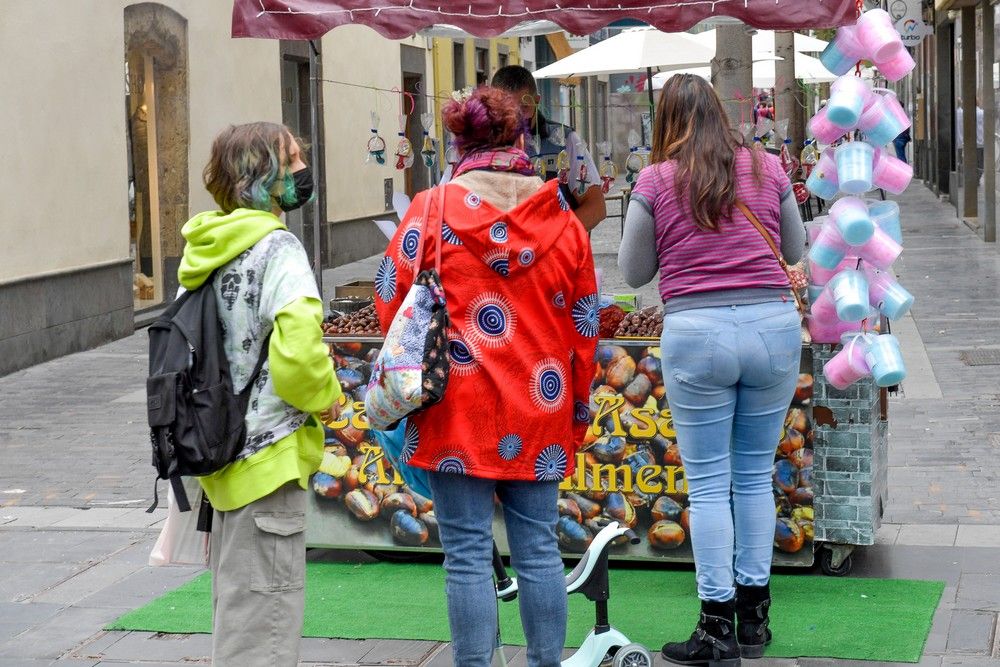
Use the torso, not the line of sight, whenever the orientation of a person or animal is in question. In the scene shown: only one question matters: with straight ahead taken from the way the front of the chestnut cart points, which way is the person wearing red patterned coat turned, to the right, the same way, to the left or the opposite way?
the opposite way

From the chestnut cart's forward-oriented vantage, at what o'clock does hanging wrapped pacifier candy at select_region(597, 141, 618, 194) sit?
The hanging wrapped pacifier candy is roughly at 6 o'clock from the chestnut cart.

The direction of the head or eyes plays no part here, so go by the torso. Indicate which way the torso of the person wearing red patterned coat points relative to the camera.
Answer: away from the camera

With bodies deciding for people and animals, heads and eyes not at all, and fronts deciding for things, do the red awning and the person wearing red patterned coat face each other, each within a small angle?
yes

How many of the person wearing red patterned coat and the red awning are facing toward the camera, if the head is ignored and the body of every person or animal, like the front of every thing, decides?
1

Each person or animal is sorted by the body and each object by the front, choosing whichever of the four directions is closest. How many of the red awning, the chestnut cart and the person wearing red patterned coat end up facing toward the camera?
2

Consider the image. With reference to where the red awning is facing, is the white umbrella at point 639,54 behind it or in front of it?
behind

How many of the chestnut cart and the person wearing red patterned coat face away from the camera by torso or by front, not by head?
1

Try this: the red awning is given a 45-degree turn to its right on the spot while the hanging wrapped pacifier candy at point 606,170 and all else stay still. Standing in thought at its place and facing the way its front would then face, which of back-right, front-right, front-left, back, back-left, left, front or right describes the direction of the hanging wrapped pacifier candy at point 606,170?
back-right

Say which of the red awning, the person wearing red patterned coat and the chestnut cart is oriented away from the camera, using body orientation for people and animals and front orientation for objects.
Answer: the person wearing red patterned coat

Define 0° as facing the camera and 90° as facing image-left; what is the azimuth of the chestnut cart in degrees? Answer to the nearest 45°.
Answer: approximately 0°

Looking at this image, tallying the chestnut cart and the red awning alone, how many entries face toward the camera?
2
